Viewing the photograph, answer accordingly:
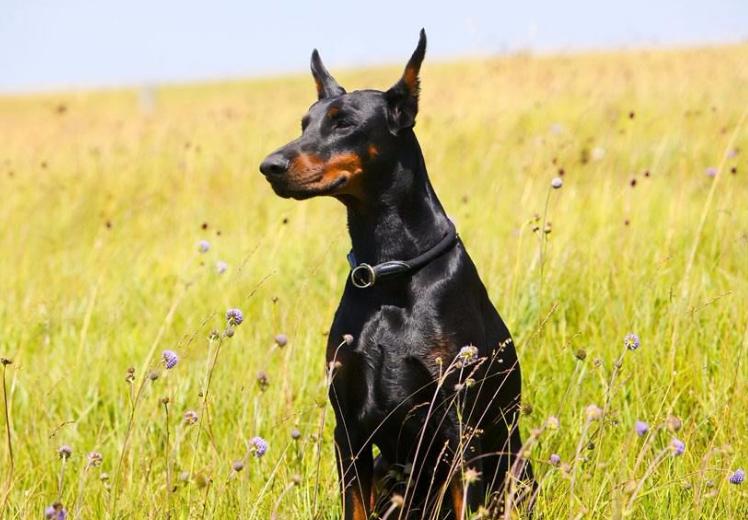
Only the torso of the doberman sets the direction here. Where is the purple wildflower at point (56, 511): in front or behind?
in front

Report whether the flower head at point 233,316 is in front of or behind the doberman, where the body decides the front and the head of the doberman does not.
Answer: in front
